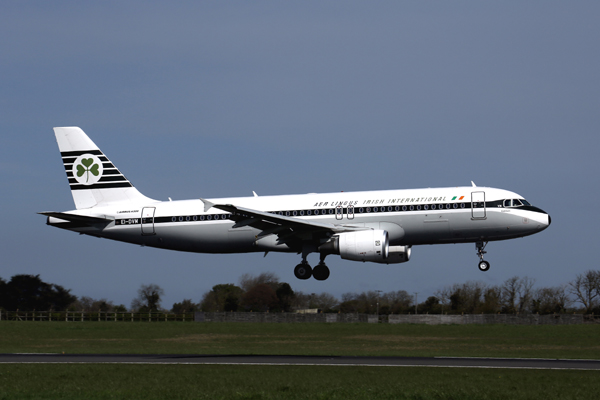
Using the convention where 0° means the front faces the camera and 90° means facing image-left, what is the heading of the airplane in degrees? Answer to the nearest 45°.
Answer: approximately 270°
